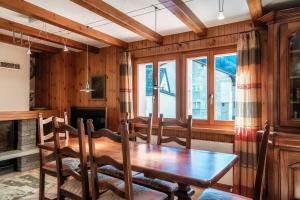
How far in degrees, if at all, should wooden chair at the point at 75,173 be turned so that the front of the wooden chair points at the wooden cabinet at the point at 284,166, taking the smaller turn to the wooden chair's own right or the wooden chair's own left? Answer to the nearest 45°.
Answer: approximately 45° to the wooden chair's own right

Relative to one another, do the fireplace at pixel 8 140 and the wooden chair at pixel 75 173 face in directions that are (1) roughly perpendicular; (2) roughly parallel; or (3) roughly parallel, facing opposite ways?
roughly perpendicular

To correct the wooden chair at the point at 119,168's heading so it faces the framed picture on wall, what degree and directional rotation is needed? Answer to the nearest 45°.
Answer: approximately 45° to its left

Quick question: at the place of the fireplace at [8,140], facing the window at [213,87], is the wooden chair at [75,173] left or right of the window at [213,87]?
right

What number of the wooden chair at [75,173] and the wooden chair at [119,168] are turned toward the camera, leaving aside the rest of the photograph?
0

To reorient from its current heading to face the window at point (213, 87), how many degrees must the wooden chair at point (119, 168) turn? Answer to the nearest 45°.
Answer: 0° — it already faces it

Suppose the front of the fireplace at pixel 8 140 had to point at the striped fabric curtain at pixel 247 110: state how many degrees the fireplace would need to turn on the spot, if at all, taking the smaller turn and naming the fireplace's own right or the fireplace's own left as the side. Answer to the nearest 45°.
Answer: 0° — it already faces it

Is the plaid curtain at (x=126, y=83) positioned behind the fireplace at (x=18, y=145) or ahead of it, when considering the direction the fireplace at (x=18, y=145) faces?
ahead

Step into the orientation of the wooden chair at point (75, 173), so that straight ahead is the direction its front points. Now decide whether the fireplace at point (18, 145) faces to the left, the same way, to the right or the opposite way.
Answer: to the right

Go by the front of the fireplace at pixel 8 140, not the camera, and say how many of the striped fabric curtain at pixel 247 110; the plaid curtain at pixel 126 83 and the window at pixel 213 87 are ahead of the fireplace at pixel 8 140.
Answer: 3

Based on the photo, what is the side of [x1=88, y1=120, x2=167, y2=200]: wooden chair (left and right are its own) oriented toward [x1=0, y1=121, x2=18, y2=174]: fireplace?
left

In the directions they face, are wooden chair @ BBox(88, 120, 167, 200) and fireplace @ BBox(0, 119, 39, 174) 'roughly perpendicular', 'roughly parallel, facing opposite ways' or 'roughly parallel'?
roughly perpendicular

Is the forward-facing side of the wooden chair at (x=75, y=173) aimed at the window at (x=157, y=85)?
yes

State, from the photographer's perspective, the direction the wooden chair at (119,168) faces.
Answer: facing away from the viewer and to the right of the viewer

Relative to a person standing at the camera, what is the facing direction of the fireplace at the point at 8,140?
facing the viewer and to the right of the viewer

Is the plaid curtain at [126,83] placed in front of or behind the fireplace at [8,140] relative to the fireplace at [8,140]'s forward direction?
in front

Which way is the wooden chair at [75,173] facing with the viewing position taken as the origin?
facing away from the viewer and to the right of the viewer
